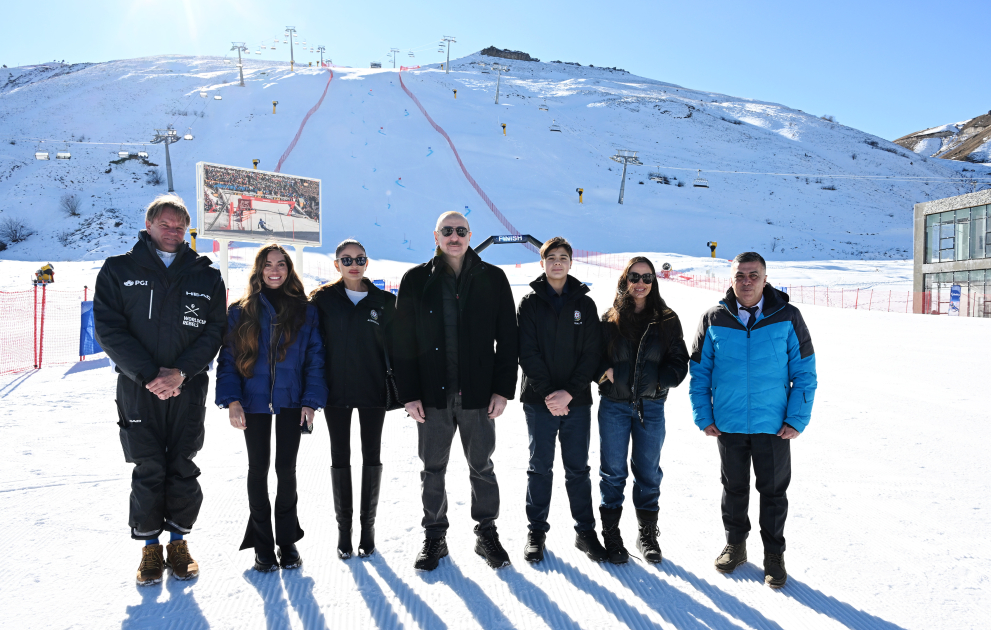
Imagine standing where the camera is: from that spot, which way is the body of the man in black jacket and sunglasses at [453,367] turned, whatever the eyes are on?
toward the camera

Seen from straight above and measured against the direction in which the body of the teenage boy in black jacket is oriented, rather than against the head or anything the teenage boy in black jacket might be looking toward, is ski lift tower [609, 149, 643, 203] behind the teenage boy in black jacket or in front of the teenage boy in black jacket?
behind

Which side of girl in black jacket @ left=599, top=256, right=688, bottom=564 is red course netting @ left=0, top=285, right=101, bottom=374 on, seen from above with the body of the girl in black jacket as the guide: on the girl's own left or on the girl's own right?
on the girl's own right

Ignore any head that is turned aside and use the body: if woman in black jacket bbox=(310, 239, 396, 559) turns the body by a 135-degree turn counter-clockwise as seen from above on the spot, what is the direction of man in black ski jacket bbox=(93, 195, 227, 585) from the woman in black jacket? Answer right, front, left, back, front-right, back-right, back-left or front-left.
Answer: back-left

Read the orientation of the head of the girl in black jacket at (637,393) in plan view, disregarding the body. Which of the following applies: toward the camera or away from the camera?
toward the camera

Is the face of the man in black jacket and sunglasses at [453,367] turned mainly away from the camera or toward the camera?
toward the camera

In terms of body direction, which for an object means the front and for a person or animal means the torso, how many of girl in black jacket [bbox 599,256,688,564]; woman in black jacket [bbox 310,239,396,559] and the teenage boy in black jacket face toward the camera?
3

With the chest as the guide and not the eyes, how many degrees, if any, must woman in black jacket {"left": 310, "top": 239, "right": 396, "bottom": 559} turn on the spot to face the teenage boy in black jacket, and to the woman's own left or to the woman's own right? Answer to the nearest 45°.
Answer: approximately 90° to the woman's own left

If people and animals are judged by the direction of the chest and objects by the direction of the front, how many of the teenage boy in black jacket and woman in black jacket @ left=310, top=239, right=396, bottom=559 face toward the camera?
2

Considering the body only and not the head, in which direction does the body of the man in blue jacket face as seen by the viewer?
toward the camera

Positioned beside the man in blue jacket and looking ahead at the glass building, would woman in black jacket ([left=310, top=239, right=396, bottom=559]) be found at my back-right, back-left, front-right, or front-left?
back-left

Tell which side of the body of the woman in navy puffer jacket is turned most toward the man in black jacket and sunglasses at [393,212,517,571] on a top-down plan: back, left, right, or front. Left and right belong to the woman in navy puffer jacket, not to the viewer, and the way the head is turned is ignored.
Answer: left

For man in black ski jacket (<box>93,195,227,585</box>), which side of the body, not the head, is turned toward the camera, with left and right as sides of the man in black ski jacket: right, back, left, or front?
front

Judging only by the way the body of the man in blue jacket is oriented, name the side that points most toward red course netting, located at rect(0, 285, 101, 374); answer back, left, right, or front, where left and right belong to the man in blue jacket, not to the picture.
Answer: right
